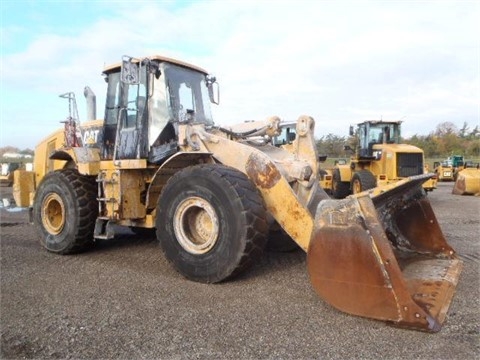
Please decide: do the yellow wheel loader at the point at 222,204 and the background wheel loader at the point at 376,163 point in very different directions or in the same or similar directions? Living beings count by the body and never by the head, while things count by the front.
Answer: very different directions

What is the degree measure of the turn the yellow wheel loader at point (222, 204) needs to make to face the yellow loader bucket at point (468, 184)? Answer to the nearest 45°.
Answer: approximately 90° to its left

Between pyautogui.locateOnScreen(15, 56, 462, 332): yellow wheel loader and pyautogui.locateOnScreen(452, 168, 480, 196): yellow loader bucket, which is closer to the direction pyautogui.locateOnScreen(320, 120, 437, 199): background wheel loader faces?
the yellow loader bucket

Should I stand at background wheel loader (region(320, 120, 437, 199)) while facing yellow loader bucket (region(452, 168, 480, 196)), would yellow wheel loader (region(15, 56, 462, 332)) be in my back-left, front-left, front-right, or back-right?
back-right

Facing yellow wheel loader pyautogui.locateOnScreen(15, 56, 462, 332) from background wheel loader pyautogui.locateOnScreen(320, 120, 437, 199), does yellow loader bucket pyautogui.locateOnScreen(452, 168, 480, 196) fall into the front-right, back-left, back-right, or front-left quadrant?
back-left

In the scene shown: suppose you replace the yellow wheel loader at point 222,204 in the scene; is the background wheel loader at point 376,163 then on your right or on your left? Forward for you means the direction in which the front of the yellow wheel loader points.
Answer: on your left
